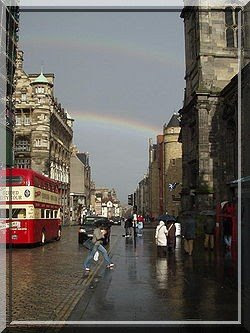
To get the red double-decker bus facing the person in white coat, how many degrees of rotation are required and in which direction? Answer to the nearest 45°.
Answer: approximately 90° to its right

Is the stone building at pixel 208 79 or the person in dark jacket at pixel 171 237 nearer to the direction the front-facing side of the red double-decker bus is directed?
the stone building

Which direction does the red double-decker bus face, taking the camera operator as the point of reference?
facing away from the viewer and to the right of the viewer

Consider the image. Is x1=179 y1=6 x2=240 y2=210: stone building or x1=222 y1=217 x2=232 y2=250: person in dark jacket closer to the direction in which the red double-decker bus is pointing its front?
the stone building

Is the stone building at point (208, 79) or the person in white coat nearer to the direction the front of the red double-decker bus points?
the stone building

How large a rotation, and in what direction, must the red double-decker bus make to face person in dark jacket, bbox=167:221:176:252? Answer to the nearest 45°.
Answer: approximately 45° to its right
